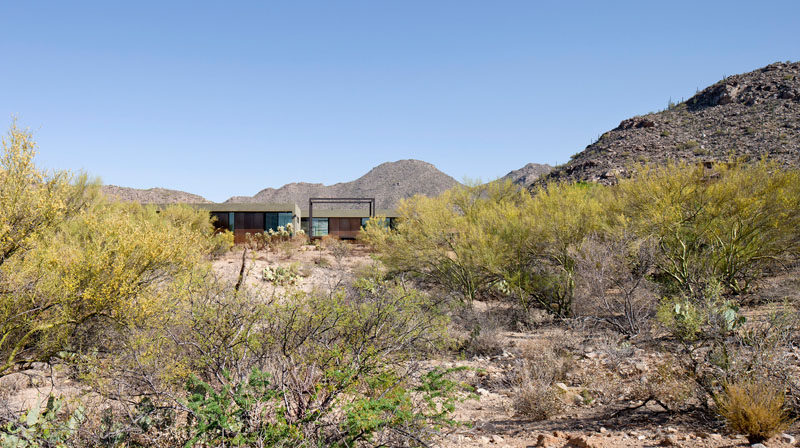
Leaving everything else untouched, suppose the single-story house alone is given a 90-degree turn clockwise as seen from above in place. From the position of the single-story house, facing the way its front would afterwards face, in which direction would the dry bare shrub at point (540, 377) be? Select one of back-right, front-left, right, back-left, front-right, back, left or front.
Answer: left

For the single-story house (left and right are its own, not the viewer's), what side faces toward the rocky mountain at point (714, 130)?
left

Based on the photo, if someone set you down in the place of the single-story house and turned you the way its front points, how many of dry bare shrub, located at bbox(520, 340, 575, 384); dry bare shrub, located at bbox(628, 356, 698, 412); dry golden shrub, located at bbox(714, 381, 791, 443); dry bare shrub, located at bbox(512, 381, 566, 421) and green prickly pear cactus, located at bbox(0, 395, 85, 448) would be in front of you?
5

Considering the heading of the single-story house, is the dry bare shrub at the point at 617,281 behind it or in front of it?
in front

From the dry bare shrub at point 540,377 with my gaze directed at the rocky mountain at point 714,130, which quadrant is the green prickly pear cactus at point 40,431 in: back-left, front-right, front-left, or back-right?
back-left

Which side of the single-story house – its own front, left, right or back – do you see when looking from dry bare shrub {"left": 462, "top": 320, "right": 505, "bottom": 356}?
front

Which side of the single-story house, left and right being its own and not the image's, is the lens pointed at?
front

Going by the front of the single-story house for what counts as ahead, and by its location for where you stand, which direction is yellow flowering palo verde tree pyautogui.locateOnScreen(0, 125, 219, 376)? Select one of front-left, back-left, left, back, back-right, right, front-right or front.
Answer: front

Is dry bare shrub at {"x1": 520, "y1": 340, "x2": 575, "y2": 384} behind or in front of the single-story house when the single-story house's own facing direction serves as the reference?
in front

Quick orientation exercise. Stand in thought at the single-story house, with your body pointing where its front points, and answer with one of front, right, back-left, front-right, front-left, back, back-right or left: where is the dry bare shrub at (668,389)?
front

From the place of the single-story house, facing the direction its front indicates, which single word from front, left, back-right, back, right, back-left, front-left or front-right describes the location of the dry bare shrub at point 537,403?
front

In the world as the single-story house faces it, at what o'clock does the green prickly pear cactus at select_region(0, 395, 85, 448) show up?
The green prickly pear cactus is roughly at 12 o'clock from the single-story house.

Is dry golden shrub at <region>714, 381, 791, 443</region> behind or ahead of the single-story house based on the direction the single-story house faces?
ahead

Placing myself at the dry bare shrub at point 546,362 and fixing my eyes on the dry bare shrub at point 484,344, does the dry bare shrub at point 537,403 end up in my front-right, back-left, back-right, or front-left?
back-left
